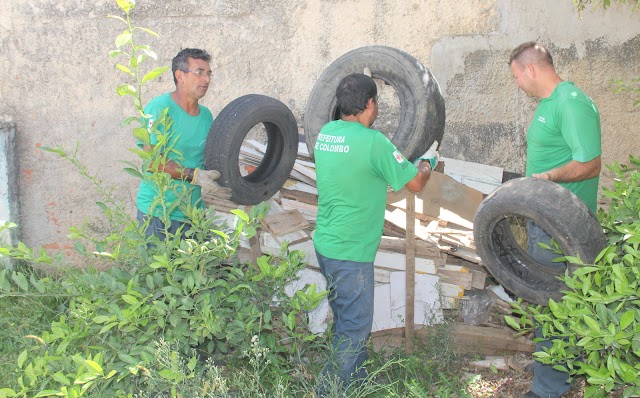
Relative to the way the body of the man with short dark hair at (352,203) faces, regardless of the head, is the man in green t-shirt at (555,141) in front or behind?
in front

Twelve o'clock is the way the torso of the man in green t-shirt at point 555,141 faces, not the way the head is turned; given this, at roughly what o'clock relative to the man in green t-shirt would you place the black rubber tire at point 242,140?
The black rubber tire is roughly at 12 o'clock from the man in green t-shirt.

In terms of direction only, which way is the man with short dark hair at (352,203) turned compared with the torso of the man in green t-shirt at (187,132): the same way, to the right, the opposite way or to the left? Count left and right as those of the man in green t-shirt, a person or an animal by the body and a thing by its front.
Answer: to the left

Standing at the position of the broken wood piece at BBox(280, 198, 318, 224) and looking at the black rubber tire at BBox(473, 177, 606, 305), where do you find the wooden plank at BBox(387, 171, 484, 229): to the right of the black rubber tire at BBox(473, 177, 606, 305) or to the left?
left

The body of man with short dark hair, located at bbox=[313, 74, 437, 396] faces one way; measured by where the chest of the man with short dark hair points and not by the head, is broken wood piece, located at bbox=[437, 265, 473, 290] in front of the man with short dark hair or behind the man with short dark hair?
in front

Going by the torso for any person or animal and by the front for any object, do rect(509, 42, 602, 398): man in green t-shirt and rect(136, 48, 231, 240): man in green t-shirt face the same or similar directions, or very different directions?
very different directions

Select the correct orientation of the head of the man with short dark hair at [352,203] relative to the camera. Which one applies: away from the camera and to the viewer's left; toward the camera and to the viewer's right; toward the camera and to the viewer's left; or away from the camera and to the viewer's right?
away from the camera and to the viewer's right

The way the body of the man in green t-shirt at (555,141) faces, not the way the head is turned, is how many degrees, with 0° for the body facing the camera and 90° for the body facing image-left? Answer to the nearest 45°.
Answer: approximately 90°

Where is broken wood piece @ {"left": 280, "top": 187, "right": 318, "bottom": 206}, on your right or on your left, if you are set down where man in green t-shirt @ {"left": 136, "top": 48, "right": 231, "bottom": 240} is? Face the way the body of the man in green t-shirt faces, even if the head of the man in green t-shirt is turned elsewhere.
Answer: on your left

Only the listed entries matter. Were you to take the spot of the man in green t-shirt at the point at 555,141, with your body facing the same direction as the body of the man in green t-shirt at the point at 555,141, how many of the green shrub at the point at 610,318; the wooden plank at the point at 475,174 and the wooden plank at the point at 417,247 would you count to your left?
1

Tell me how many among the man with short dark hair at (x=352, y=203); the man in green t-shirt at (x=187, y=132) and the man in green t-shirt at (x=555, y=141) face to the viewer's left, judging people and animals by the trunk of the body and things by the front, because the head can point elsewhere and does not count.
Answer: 1

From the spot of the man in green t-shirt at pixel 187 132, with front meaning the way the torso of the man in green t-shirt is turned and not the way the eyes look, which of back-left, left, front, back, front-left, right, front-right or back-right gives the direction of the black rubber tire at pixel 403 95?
front-left

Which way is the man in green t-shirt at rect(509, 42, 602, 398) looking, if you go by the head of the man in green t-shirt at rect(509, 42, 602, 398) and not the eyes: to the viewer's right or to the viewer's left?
to the viewer's left

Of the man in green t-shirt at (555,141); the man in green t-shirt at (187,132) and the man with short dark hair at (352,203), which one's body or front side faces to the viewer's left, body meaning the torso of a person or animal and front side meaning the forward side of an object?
the man in green t-shirt at (555,141)

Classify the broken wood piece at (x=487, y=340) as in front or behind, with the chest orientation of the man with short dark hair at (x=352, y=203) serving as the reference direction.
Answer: in front
